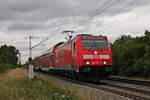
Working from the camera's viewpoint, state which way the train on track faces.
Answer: facing the viewer and to the right of the viewer
